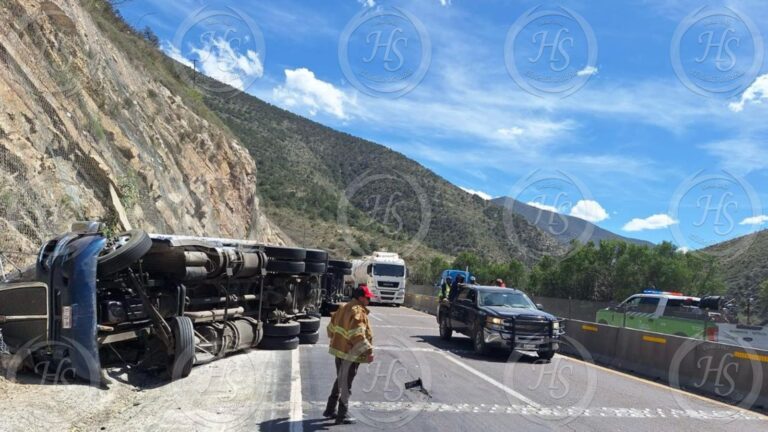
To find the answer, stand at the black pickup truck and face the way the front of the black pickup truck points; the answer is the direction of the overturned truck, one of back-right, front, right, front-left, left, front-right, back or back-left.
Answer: right

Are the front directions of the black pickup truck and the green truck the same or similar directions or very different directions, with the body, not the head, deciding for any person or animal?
very different directions

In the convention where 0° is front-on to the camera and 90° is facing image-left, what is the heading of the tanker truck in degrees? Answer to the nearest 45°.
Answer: approximately 0°

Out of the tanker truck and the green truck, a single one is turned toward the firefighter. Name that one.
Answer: the tanker truck

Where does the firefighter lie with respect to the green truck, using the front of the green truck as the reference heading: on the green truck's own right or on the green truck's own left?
on the green truck's own left

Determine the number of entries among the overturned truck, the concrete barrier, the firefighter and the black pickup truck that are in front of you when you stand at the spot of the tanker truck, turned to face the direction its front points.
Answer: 4

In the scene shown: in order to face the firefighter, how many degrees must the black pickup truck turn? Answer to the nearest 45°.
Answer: approximately 45° to its right

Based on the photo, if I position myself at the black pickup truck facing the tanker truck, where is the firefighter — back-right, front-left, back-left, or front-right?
back-left

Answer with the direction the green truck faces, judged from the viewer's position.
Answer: facing away from the viewer and to the left of the viewer

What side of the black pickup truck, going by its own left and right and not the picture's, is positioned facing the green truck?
left

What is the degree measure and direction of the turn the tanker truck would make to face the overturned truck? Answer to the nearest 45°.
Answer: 0° — it already faces it

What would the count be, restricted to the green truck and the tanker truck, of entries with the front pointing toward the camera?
1

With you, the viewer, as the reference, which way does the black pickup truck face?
facing the viewer and to the right of the viewer

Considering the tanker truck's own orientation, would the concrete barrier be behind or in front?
in front
